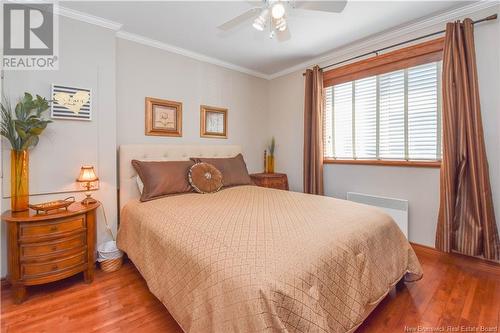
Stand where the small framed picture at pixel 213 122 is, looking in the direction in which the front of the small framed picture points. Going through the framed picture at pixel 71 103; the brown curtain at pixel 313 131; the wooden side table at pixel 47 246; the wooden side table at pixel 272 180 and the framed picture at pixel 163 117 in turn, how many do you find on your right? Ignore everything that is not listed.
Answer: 3

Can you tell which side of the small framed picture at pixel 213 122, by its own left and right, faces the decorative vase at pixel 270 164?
left

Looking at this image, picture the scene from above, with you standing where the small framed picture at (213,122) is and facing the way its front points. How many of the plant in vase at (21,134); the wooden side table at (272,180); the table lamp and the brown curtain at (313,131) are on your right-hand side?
2

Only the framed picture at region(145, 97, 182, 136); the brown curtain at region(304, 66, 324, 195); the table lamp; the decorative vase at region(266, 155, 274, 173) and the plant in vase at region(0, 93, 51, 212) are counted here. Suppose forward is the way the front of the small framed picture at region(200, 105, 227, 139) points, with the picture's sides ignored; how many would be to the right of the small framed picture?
3

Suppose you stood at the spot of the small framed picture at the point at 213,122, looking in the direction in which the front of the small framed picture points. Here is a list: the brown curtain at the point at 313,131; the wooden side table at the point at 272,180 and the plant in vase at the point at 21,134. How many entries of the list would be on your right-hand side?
1

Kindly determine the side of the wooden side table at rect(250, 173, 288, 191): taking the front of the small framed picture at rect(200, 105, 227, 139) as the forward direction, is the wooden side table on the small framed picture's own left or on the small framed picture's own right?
on the small framed picture's own left

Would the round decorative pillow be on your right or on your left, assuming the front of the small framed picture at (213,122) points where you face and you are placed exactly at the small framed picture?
on your right

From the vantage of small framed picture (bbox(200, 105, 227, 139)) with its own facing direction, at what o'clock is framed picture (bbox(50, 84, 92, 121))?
The framed picture is roughly at 3 o'clock from the small framed picture.

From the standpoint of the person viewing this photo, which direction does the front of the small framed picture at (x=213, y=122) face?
facing the viewer and to the right of the viewer

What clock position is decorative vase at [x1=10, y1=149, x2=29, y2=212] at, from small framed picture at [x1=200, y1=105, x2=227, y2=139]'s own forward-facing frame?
The decorative vase is roughly at 3 o'clock from the small framed picture.

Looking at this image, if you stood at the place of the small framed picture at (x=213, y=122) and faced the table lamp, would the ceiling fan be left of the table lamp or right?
left

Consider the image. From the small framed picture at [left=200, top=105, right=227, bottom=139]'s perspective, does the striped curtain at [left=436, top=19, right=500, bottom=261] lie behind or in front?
in front

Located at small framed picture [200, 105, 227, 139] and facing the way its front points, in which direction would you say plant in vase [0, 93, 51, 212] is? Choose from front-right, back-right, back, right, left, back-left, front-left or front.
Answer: right

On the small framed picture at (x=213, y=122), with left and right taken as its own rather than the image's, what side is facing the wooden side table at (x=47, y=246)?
right
